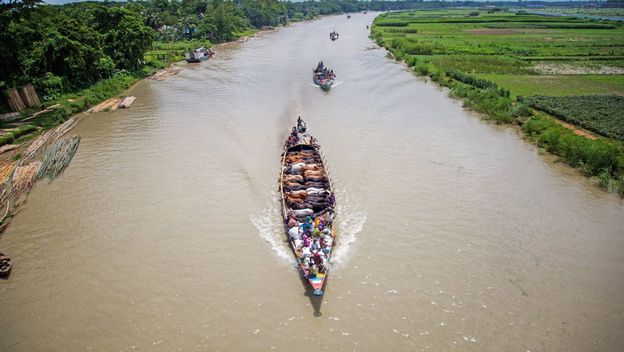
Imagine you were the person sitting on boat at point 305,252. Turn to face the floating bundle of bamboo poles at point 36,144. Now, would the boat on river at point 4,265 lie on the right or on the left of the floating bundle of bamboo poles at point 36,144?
left

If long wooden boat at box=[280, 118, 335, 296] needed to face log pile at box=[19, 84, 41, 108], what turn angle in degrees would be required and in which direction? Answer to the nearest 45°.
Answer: approximately 135° to its right

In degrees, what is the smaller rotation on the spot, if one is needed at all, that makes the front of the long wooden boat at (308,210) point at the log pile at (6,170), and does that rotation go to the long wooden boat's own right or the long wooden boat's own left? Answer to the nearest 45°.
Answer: approximately 90° to the long wooden boat's own right

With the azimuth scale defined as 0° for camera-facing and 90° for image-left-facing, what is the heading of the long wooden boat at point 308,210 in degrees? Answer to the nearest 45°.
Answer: approximately 0°

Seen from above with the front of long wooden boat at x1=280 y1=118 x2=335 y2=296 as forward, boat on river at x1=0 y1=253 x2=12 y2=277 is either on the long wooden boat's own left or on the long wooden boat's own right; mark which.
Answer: on the long wooden boat's own right
